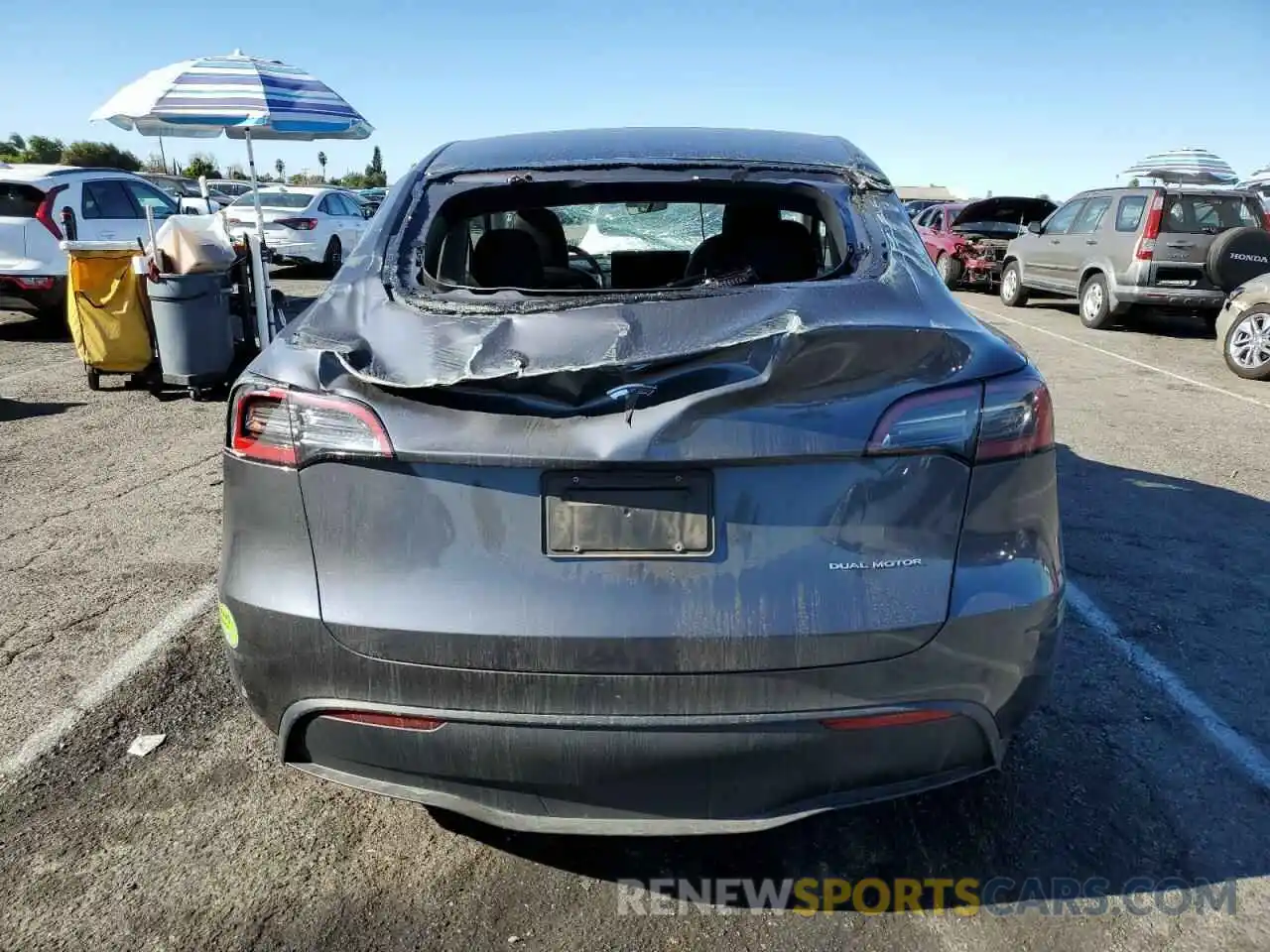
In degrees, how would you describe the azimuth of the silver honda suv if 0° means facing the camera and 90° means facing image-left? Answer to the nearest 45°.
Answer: approximately 135°

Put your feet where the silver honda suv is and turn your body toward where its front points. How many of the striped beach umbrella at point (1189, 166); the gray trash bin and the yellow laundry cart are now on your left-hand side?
2

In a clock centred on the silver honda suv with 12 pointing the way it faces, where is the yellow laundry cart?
The yellow laundry cart is roughly at 9 o'clock from the silver honda suv.

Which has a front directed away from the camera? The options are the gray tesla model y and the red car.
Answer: the gray tesla model y

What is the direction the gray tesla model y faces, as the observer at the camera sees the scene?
facing away from the viewer

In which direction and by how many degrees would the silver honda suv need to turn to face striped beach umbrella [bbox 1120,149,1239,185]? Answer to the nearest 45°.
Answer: approximately 45° to its right

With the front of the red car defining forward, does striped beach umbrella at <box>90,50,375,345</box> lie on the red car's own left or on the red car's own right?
on the red car's own right

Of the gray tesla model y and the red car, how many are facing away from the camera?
1

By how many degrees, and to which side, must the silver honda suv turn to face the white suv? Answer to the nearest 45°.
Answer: approximately 90° to its left

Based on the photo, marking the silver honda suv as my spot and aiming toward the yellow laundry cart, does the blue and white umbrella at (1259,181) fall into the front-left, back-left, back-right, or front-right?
back-right
